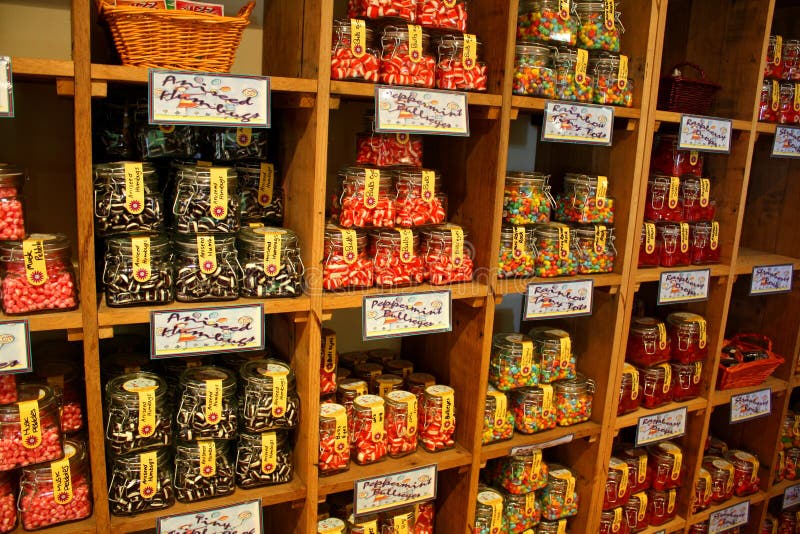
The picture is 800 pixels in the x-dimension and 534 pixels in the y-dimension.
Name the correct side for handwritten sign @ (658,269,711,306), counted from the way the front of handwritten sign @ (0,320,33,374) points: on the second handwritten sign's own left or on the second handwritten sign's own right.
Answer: on the second handwritten sign's own left

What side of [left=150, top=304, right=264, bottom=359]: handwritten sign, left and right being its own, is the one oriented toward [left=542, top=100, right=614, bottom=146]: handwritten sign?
left

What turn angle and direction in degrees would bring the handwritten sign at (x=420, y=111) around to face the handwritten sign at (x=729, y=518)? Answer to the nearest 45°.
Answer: approximately 90° to its left

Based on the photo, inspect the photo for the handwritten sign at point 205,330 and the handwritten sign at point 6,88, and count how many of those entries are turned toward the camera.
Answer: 2

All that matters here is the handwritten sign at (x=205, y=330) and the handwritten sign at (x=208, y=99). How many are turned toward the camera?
2

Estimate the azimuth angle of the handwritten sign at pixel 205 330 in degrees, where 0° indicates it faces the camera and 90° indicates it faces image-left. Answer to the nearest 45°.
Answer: approximately 0°
